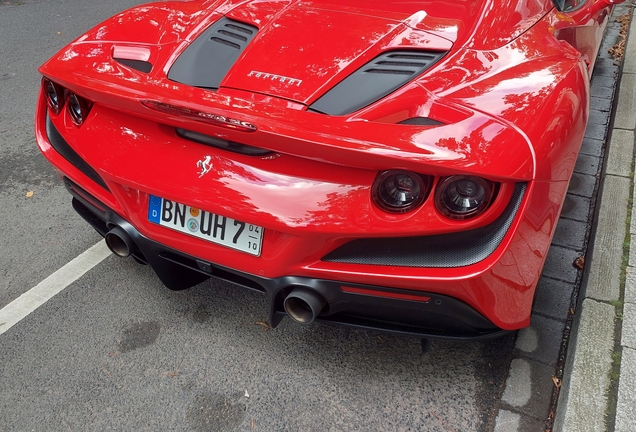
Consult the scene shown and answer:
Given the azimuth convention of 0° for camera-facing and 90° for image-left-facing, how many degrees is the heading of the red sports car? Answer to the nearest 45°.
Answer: approximately 225°
